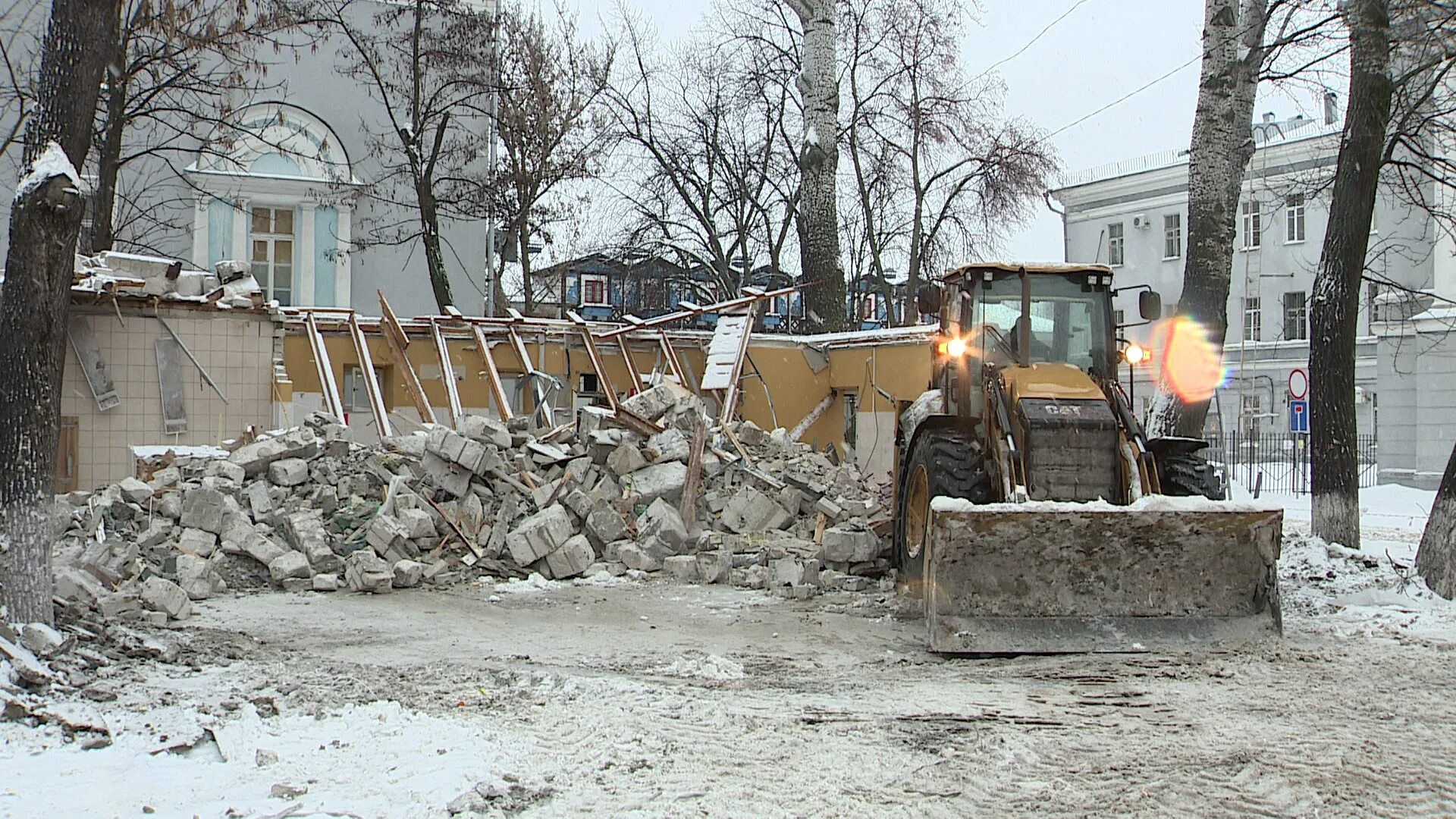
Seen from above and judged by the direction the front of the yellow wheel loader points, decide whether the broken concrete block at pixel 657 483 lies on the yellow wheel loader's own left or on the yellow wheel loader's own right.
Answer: on the yellow wheel loader's own right

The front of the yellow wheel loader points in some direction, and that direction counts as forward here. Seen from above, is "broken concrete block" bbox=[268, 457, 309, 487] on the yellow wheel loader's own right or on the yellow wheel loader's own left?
on the yellow wheel loader's own right

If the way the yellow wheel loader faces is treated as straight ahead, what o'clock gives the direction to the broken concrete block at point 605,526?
The broken concrete block is roughly at 4 o'clock from the yellow wheel loader.

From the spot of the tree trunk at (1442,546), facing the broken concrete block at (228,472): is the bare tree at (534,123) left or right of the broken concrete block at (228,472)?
right

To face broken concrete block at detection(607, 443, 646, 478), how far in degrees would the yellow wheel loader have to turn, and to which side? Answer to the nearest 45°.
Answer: approximately 135° to its right

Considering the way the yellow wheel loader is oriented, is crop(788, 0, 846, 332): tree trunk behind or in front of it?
behind

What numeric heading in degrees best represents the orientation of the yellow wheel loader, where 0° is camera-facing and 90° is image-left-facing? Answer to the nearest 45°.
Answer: approximately 0°

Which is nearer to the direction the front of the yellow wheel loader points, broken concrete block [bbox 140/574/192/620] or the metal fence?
the broken concrete block

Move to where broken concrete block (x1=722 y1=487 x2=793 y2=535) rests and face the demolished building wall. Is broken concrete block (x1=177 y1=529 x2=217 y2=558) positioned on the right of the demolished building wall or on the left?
left

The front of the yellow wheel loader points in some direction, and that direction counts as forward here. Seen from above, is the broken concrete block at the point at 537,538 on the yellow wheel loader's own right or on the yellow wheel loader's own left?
on the yellow wheel loader's own right

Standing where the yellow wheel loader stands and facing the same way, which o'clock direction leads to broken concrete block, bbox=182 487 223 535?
The broken concrete block is roughly at 3 o'clock from the yellow wheel loader.

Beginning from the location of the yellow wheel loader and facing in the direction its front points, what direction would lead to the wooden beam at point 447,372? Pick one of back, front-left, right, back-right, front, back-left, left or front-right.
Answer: back-right

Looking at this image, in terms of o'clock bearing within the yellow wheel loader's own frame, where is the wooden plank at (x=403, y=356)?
The wooden plank is roughly at 4 o'clock from the yellow wheel loader.

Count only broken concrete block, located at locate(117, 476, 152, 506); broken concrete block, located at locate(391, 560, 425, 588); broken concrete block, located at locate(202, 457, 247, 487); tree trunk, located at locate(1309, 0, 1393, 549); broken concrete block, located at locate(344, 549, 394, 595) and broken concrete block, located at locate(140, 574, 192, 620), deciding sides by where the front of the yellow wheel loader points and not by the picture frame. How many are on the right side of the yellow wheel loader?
5

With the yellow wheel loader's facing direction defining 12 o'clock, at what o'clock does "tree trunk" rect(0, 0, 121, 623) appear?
The tree trunk is roughly at 2 o'clock from the yellow wheel loader.

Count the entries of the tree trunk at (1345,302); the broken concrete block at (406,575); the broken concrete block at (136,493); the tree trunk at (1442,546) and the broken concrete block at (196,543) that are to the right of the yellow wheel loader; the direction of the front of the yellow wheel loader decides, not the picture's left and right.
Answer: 3

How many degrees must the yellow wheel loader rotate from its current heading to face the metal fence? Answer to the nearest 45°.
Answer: approximately 180°
